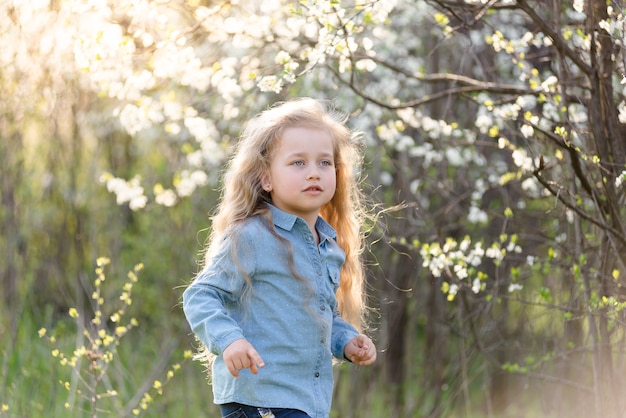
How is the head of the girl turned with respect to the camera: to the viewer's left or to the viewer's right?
to the viewer's right

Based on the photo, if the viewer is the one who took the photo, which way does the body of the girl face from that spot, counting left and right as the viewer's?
facing the viewer and to the right of the viewer
